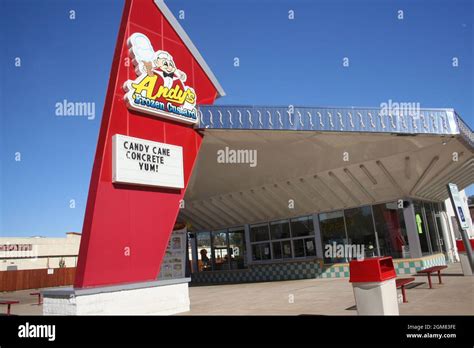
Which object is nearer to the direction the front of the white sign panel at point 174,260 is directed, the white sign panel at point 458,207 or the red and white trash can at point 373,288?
the red and white trash can

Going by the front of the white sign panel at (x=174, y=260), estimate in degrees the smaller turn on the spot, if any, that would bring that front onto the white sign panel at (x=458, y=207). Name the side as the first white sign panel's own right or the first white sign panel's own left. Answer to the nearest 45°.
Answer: approximately 45° to the first white sign panel's own left

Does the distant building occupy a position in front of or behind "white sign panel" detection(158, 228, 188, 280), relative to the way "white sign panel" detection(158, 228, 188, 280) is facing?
behind

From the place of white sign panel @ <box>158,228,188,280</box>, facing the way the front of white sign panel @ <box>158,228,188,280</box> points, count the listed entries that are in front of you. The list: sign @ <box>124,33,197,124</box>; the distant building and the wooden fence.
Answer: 1

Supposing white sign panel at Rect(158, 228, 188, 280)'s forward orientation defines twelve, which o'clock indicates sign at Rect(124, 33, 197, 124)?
The sign is roughly at 12 o'clock from the white sign panel.

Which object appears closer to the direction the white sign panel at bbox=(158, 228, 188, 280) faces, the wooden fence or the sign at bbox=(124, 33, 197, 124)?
the sign

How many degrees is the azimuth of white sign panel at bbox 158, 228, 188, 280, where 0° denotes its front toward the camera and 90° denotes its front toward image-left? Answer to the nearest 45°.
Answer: approximately 0°
